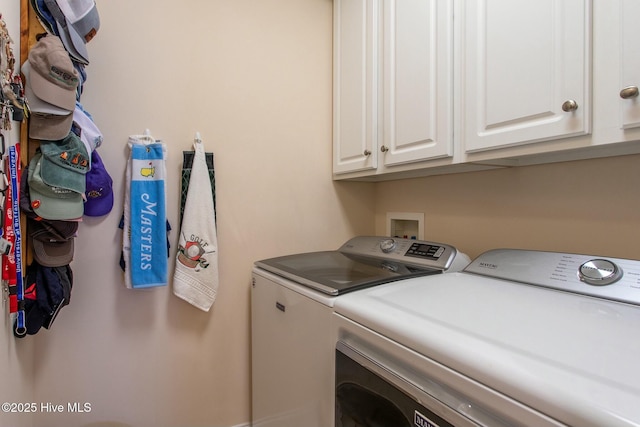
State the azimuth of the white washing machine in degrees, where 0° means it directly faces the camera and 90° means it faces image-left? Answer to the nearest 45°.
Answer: approximately 45°

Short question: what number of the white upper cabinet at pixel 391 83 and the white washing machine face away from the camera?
0

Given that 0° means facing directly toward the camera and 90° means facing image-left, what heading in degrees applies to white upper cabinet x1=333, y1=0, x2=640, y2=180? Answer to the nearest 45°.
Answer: approximately 45°

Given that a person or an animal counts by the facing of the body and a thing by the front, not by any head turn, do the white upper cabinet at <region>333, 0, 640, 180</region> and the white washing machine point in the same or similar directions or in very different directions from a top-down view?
same or similar directions

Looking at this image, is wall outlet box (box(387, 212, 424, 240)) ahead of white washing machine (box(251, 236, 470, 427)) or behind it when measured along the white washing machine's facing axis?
behind

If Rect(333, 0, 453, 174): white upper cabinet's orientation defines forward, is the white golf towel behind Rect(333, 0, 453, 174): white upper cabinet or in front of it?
in front

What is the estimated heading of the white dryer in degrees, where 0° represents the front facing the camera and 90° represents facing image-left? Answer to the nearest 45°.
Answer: approximately 45°

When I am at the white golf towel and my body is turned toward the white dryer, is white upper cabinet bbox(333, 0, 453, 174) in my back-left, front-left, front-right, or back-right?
front-left

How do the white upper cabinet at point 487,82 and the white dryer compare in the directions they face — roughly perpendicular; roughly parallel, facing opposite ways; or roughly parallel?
roughly parallel
